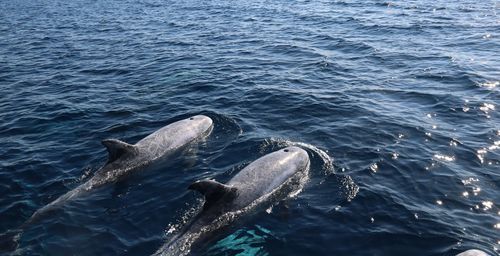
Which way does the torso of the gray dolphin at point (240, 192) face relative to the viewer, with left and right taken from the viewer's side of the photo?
facing away from the viewer and to the right of the viewer

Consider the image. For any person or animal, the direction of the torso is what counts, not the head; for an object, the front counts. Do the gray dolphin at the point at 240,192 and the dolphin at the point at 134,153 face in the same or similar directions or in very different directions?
same or similar directions

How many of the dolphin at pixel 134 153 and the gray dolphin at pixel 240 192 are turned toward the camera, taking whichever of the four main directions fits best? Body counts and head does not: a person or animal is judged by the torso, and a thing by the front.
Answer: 0

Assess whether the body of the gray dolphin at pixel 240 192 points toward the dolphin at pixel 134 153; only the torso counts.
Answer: no

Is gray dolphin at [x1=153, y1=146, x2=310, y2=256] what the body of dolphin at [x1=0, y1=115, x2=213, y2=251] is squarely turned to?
no

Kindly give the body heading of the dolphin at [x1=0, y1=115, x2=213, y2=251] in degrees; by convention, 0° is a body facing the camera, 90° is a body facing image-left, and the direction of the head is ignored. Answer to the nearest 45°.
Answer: approximately 225°
